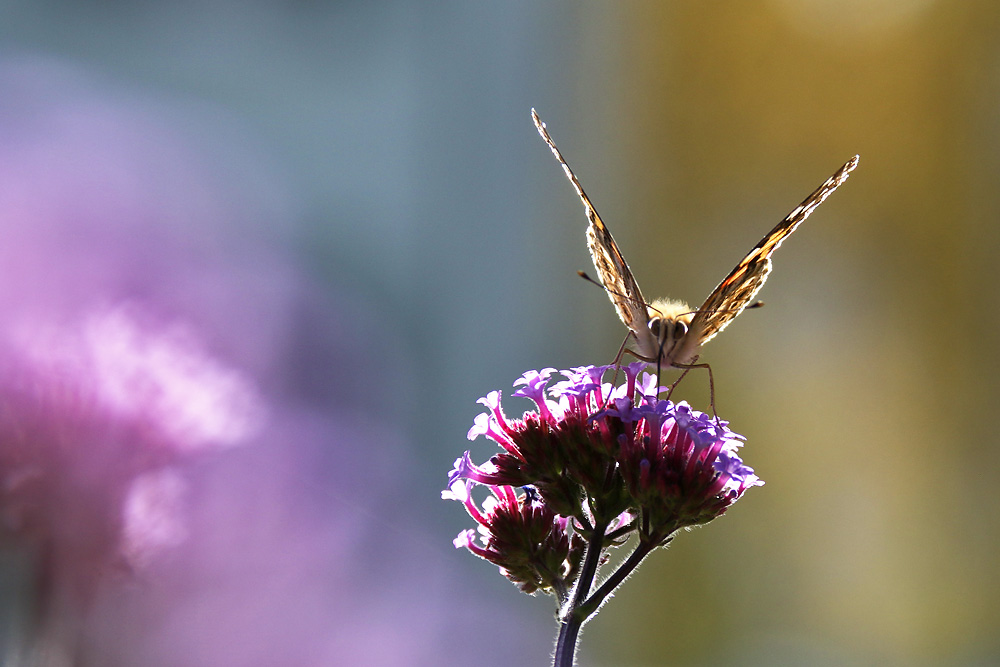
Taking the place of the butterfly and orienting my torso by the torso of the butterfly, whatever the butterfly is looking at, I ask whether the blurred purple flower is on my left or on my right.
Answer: on my right
